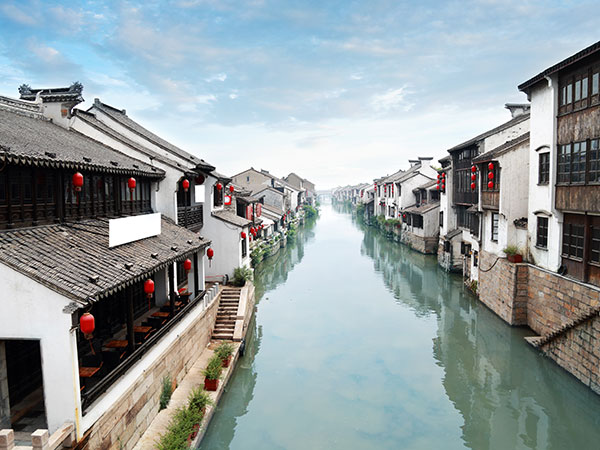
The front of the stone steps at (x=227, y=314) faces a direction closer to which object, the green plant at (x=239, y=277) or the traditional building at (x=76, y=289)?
the traditional building

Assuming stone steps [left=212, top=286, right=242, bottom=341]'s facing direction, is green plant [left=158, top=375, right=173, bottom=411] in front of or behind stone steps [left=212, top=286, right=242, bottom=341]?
in front

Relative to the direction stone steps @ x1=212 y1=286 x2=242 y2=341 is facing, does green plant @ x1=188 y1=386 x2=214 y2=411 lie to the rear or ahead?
ahead

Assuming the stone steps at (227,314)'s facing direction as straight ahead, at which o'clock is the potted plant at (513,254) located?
The potted plant is roughly at 9 o'clock from the stone steps.

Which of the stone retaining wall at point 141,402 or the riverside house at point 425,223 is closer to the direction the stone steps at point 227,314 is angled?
the stone retaining wall

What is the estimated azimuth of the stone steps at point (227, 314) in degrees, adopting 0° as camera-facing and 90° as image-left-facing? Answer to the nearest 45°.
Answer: approximately 0°

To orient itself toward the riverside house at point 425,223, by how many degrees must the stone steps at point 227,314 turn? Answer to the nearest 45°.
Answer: approximately 135° to its left

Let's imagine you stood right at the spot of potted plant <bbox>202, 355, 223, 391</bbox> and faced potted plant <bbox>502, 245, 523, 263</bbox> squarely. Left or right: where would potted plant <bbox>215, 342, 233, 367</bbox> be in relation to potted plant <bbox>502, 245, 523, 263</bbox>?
left

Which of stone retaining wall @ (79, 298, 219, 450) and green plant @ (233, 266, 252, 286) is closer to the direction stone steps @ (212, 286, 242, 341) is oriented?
the stone retaining wall

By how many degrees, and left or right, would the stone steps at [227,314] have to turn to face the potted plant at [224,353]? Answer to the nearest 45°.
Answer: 0° — it already faces it
